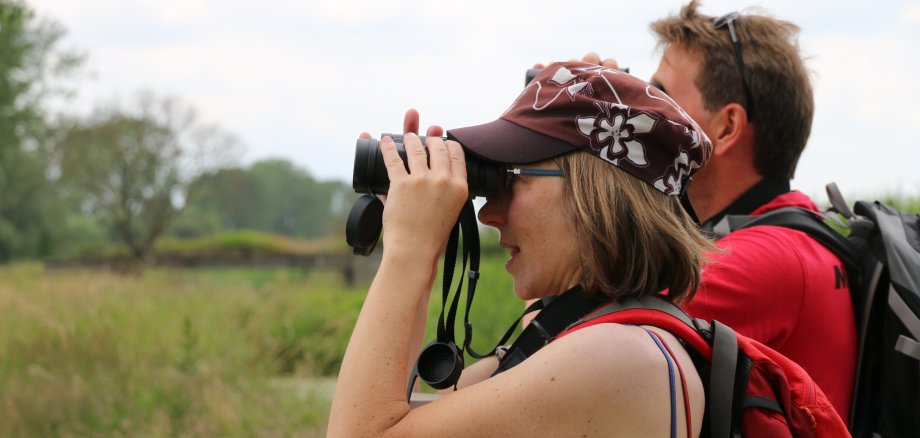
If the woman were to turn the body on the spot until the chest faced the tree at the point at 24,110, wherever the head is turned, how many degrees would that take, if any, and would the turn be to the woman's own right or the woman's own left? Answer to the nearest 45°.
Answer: approximately 45° to the woman's own right

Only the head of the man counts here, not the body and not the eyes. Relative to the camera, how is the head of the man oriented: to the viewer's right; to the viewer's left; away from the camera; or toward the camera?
to the viewer's left

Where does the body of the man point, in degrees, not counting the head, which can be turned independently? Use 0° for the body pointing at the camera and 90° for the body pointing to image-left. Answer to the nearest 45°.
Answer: approximately 90°

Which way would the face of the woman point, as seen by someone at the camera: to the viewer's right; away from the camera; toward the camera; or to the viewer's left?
to the viewer's left

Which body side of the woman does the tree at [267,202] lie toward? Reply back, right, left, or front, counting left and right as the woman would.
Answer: right

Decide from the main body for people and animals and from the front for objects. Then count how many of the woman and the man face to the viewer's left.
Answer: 2

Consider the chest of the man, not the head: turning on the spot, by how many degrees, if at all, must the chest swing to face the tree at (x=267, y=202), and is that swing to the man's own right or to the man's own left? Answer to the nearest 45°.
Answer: approximately 45° to the man's own right

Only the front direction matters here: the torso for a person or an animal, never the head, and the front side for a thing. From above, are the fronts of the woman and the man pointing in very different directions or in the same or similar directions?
same or similar directions

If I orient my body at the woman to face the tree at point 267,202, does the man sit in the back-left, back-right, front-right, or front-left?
front-right

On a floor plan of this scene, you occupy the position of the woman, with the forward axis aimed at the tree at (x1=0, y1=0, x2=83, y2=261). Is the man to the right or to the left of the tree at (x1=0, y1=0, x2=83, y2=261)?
right

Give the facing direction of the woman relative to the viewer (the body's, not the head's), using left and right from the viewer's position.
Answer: facing to the left of the viewer
